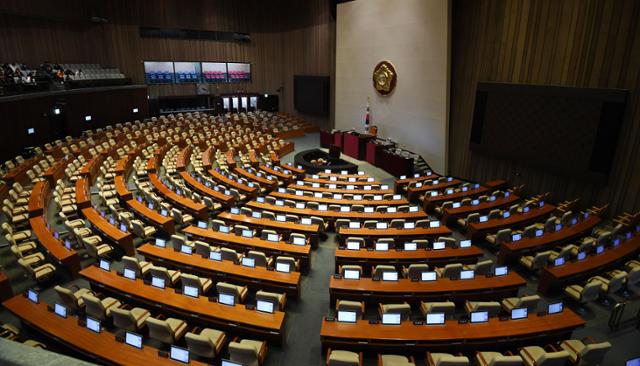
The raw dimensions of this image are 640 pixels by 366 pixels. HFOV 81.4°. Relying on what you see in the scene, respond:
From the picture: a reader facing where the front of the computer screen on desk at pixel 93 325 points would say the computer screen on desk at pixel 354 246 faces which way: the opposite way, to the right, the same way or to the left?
the same way

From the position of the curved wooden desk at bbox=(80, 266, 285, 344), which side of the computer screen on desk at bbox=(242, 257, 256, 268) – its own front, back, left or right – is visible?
front

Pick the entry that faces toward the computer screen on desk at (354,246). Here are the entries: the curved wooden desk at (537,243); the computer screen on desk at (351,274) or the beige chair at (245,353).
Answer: the beige chair

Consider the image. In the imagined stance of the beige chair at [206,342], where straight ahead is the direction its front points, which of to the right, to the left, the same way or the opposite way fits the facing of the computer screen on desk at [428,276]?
the opposite way

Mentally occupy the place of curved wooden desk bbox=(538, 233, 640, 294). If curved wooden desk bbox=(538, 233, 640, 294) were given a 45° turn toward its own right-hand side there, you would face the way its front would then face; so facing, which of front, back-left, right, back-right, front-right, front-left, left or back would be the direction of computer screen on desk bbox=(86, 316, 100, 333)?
front-right

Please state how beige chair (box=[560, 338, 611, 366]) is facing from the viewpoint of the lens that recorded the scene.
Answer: facing away from the viewer and to the left of the viewer

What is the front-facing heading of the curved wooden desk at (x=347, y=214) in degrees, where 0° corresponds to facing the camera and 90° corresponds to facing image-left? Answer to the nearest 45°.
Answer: approximately 0°

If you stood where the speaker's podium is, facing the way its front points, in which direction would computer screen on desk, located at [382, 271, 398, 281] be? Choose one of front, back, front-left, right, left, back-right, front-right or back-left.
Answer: front-left

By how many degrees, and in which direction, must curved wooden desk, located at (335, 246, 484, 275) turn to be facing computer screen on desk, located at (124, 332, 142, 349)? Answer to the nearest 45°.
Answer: approximately 45° to its right

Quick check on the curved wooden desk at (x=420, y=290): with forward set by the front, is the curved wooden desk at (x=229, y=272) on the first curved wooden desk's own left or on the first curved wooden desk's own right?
on the first curved wooden desk's own right

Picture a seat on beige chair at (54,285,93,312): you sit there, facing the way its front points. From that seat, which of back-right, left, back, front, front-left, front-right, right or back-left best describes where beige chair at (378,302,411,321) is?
right

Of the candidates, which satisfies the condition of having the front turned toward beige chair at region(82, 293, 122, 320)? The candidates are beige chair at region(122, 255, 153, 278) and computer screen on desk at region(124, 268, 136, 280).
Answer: the computer screen on desk

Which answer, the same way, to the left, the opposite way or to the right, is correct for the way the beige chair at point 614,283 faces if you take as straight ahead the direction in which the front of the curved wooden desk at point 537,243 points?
the opposite way

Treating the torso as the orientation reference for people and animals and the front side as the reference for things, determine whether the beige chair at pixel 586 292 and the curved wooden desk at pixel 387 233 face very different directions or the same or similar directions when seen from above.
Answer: very different directions

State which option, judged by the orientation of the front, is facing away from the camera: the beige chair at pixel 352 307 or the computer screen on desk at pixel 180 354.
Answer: the beige chair

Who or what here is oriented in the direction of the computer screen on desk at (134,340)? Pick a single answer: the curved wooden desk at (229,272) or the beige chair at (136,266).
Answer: the curved wooden desk

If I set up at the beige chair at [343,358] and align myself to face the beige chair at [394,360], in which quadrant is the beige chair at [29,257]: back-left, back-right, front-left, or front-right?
back-left

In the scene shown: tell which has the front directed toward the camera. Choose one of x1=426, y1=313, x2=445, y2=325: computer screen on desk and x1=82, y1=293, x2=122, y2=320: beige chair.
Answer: the computer screen on desk

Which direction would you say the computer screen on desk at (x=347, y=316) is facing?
toward the camera

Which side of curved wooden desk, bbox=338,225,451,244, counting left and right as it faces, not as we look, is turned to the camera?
front

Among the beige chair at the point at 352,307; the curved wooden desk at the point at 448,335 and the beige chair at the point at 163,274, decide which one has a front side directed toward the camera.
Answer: the curved wooden desk

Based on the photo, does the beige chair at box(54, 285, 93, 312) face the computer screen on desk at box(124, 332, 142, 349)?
no

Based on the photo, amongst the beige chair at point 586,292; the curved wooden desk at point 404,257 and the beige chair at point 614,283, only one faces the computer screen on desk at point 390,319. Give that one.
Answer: the curved wooden desk

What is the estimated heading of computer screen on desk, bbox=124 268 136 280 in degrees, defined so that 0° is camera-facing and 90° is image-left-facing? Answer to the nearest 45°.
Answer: approximately 45°

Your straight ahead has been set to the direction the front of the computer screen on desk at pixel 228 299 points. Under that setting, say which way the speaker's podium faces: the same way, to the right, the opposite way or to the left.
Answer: the same way
